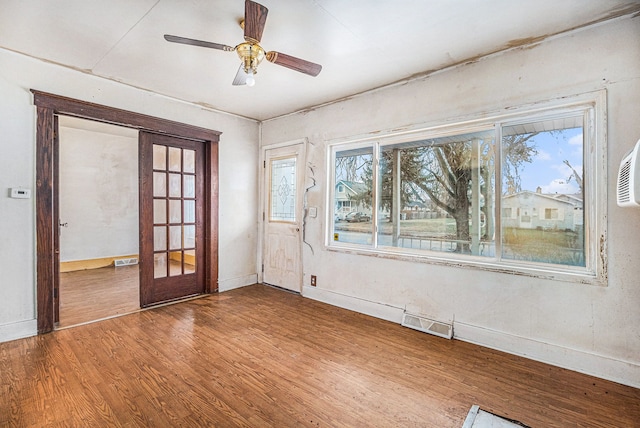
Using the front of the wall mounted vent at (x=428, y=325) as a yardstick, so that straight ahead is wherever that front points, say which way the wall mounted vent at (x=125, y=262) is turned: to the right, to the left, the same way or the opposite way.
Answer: to the left

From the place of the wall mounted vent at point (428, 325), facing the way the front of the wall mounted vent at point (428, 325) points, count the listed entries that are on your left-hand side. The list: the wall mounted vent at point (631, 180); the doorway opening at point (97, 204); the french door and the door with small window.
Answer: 1

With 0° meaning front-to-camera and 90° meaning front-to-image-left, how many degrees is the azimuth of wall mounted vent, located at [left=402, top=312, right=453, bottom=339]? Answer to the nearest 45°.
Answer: approximately 45°

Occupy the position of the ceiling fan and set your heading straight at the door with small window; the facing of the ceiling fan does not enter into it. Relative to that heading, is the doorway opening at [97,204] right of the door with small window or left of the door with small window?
left

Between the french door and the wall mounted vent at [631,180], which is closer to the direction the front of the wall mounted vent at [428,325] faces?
the french door

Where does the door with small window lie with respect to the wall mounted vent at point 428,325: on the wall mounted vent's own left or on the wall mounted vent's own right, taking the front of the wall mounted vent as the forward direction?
on the wall mounted vent's own right

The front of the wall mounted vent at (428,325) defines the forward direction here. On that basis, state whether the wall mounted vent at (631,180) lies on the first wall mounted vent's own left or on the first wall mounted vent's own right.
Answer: on the first wall mounted vent's own left

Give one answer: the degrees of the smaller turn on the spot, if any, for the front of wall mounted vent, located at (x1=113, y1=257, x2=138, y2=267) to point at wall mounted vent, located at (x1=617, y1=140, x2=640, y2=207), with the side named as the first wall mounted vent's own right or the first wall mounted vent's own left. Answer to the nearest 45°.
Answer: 0° — it already faces it

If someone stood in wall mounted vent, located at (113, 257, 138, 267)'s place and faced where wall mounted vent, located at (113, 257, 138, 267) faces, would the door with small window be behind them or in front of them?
in front

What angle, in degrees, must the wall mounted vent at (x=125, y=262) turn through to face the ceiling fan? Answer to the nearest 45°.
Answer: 0° — it already faces it

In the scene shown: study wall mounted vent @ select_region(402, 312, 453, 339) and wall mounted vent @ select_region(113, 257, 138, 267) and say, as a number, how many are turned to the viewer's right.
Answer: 0

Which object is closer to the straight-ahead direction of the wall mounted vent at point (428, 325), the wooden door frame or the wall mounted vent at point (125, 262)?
the wooden door frame

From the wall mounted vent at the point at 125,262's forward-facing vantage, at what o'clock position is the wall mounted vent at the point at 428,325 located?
the wall mounted vent at the point at 428,325 is roughly at 11 o'clock from the wall mounted vent at the point at 125,262.

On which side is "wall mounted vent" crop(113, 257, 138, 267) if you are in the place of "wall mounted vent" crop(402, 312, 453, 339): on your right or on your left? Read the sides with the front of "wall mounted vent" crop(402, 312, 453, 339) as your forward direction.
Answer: on your right

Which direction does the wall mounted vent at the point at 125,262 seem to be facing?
toward the camera
